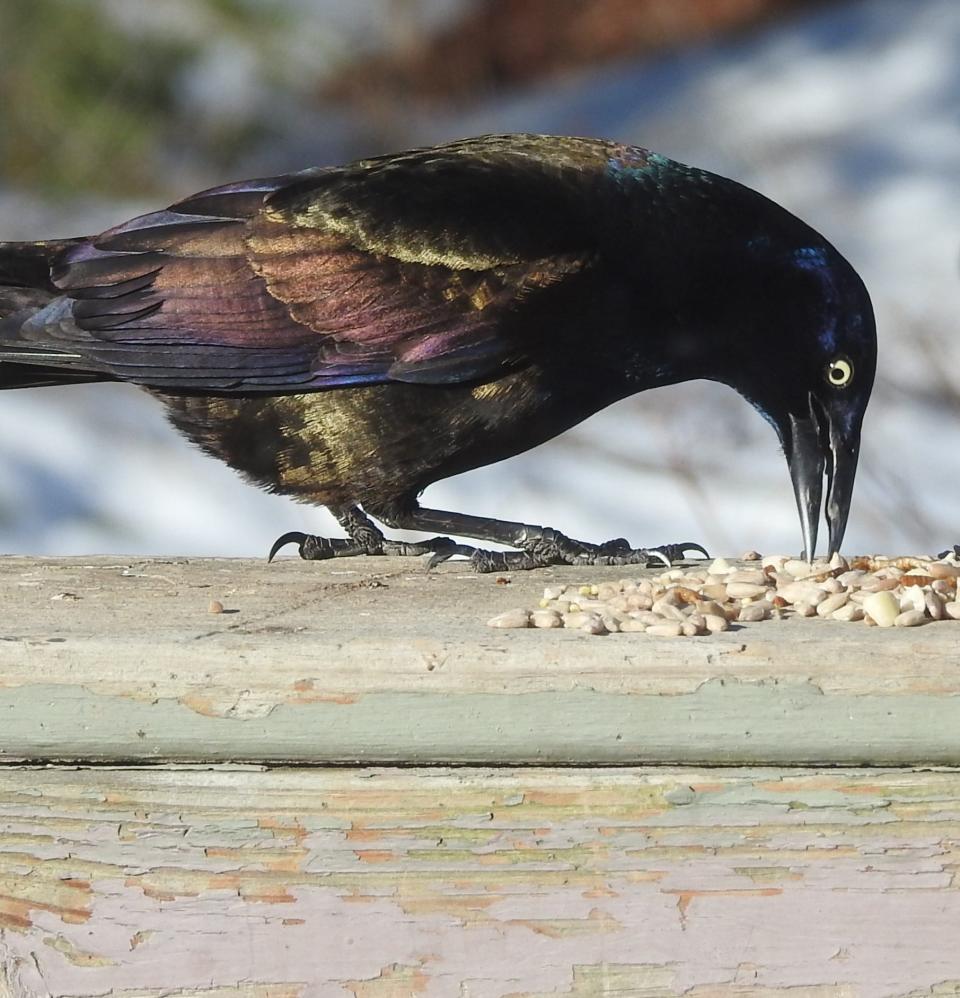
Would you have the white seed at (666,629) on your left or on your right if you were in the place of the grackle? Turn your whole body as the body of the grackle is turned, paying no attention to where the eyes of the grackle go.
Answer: on your right

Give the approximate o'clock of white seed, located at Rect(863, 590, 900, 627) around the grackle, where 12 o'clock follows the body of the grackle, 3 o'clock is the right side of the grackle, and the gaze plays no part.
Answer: The white seed is roughly at 2 o'clock from the grackle.

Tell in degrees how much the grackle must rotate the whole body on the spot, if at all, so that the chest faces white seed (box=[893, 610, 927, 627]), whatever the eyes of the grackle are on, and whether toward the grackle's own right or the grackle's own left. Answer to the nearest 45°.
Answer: approximately 45° to the grackle's own right

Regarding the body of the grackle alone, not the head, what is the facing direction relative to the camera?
to the viewer's right

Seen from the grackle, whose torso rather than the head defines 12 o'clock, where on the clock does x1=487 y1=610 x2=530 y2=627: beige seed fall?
The beige seed is roughly at 3 o'clock from the grackle.

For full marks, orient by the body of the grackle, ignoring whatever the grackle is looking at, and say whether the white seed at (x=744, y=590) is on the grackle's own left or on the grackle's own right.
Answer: on the grackle's own right

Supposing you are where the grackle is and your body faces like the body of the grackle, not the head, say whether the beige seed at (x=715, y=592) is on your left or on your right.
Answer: on your right
